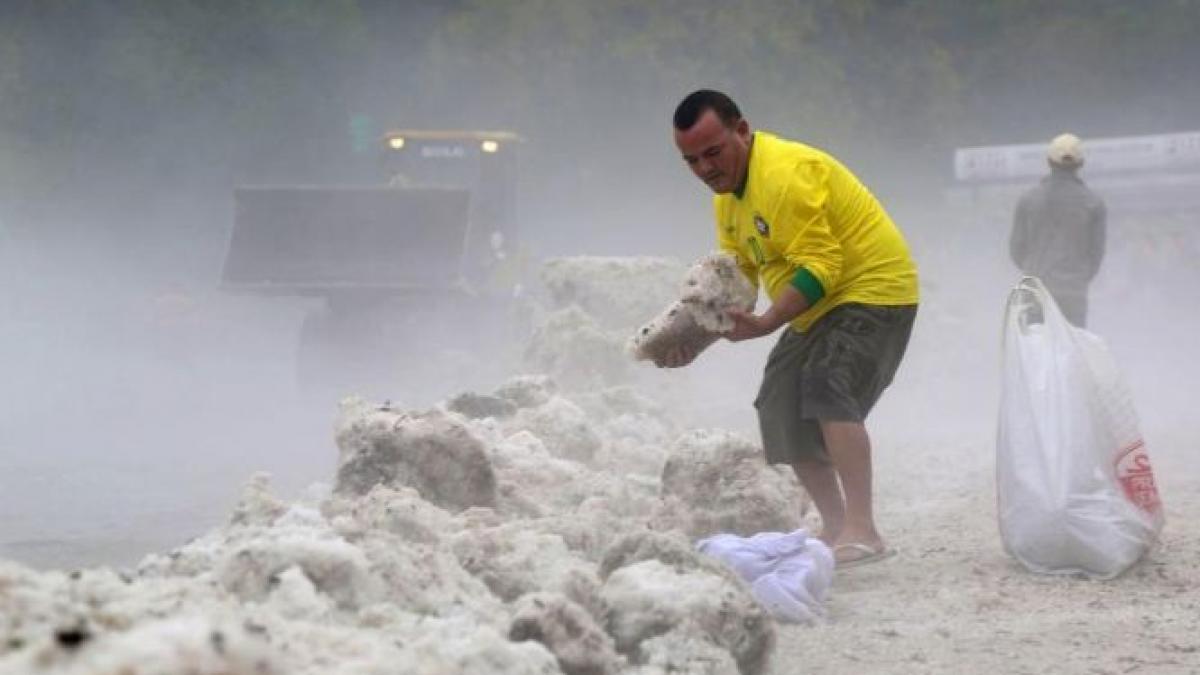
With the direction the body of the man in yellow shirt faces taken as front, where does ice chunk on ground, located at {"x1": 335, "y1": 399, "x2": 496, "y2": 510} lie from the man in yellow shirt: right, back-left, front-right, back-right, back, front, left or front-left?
front-right

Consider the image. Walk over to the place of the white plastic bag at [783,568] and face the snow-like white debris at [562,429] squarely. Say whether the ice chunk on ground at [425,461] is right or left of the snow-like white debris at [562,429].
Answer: left

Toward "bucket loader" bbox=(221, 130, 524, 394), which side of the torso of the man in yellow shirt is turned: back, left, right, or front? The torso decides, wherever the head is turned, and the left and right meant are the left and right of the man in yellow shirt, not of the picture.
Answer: right

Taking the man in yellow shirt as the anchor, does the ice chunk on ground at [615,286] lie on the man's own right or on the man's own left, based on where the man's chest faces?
on the man's own right

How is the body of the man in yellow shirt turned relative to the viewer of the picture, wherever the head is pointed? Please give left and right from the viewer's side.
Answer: facing the viewer and to the left of the viewer

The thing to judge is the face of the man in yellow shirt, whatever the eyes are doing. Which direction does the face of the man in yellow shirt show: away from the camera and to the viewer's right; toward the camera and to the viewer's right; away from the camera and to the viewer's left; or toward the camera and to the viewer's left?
toward the camera and to the viewer's left

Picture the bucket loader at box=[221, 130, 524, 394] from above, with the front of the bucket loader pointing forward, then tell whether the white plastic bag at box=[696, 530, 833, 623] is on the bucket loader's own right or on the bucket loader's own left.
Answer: on the bucket loader's own left

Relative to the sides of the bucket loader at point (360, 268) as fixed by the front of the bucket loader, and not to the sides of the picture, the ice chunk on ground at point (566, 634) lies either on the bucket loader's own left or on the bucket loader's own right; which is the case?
on the bucket loader's own left

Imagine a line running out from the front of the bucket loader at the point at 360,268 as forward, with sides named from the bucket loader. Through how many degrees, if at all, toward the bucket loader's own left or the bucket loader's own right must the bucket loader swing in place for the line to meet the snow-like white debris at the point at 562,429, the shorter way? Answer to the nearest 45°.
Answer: approximately 45° to the bucket loader's own left

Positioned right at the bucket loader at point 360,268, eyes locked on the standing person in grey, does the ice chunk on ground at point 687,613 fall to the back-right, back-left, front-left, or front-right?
front-right

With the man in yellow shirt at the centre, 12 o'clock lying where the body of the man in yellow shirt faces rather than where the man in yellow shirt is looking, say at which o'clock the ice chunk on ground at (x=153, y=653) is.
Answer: The ice chunk on ground is roughly at 11 o'clock from the man in yellow shirt.

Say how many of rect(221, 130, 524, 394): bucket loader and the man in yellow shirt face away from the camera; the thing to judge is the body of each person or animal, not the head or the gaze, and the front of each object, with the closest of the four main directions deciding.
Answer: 0

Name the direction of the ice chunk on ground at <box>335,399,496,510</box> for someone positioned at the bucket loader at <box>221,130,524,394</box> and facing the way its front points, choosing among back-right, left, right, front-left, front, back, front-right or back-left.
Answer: front-left

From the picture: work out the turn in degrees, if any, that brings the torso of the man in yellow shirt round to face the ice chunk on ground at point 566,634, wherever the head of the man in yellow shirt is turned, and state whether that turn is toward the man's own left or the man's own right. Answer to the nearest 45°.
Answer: approximately 45° to the man's own left
